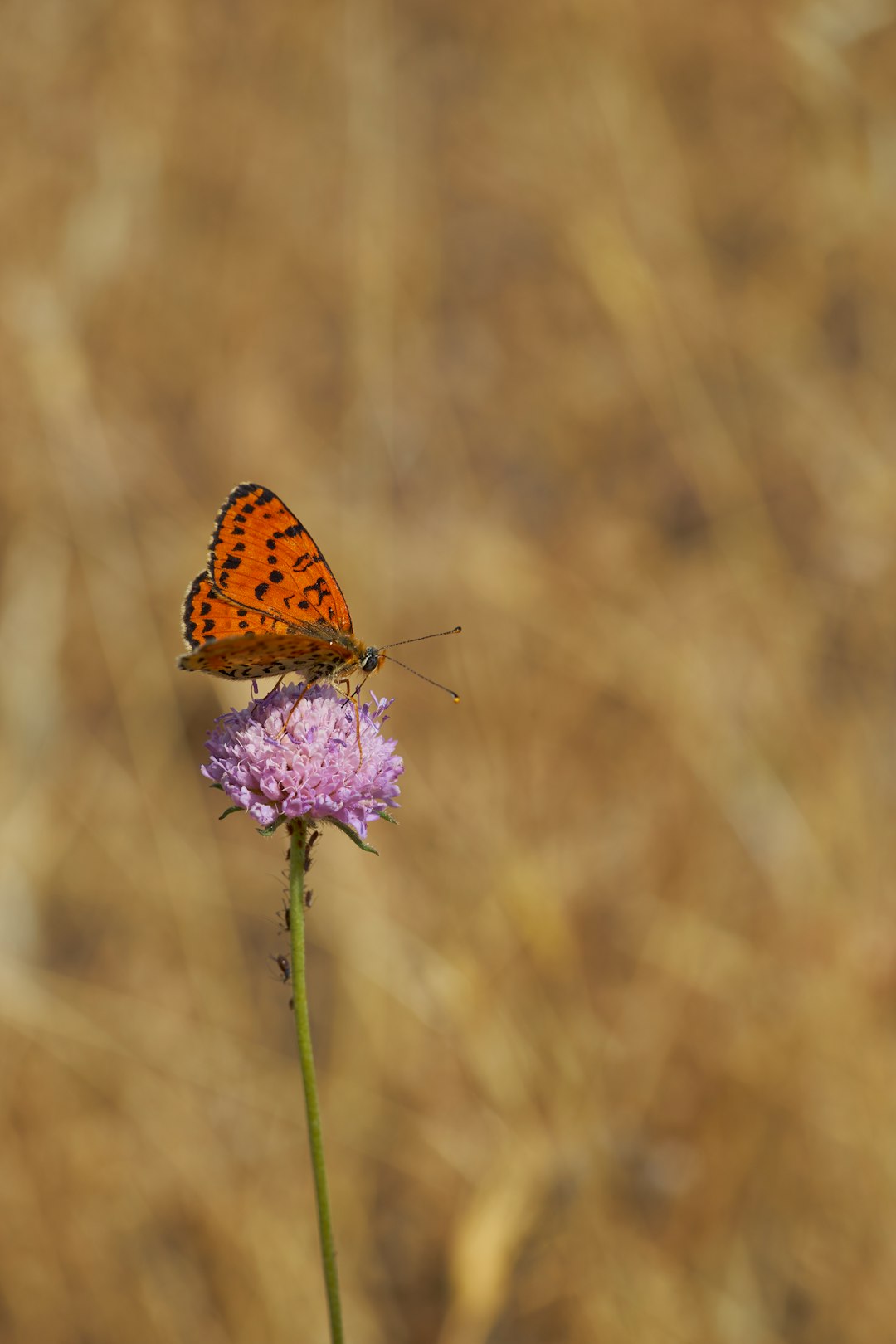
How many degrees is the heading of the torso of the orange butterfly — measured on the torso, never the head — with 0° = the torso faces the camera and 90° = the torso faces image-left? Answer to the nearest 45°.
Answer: approximately 270°
